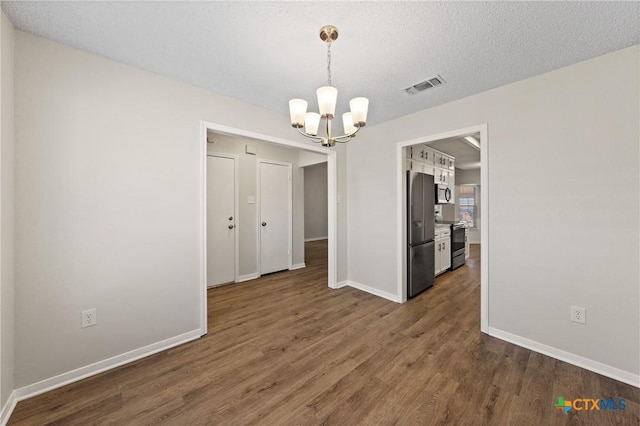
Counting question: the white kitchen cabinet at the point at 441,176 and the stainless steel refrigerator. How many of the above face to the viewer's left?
0

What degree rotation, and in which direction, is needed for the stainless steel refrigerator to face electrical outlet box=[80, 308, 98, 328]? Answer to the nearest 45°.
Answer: approximately 90° to its right

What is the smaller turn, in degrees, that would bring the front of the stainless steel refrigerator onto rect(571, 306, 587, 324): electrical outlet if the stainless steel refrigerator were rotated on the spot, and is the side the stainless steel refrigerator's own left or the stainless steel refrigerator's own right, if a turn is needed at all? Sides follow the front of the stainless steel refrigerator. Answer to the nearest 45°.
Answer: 0° — it already faces it

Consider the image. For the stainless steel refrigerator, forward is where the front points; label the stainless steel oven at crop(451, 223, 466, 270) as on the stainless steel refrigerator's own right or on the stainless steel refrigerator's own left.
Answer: on the stainless steel refrigerator's own left

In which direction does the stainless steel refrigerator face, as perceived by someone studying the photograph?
facing the viewer and to the right of the viewer
